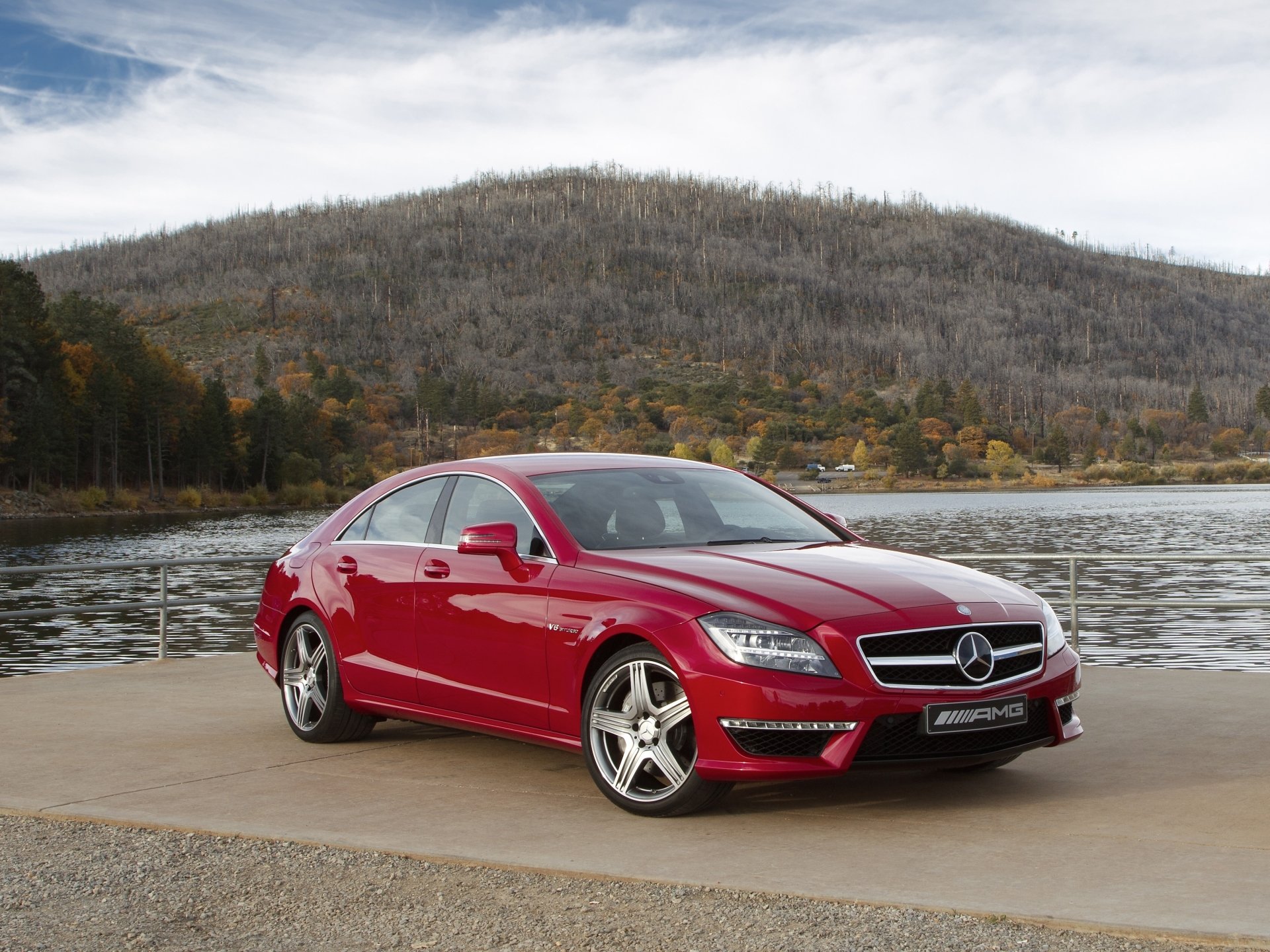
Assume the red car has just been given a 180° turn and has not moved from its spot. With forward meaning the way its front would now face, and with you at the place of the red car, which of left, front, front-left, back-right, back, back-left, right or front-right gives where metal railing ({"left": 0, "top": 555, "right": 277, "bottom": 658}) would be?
front

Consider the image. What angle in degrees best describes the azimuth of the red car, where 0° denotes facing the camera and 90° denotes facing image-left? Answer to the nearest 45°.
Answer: approximately 315°
